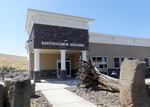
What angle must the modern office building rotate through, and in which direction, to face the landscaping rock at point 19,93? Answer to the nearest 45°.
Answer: approximately 45° to its right

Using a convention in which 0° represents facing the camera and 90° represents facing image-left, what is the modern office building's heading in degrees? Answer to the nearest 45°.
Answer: approximately 315°

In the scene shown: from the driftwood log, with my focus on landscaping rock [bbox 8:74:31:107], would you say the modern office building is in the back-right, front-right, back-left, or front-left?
back-right

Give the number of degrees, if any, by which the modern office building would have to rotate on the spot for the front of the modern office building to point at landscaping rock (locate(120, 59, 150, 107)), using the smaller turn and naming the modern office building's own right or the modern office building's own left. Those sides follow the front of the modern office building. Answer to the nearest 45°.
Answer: approximately 45° to the modern office building's own right

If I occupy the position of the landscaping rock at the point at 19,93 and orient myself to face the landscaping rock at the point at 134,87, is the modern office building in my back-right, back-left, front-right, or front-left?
front-left

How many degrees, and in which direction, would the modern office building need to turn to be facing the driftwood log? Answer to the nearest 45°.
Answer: approximately 45° to its right
